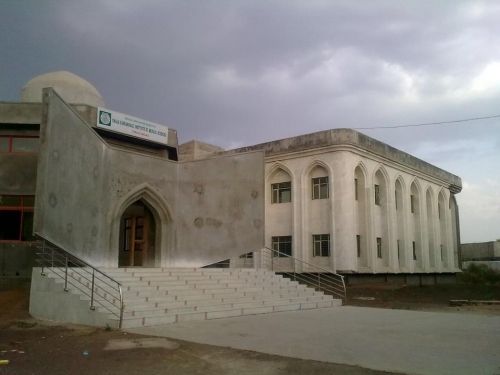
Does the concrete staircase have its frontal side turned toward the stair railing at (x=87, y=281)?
no

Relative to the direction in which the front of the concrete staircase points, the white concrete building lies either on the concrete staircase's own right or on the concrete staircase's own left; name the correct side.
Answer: on the concrete staircase's own left

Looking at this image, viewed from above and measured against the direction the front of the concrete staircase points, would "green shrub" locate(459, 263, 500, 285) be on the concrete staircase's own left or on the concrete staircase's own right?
on the concrete staircase's own left

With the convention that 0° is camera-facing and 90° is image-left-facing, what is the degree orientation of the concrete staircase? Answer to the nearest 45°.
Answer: approximately 315°
